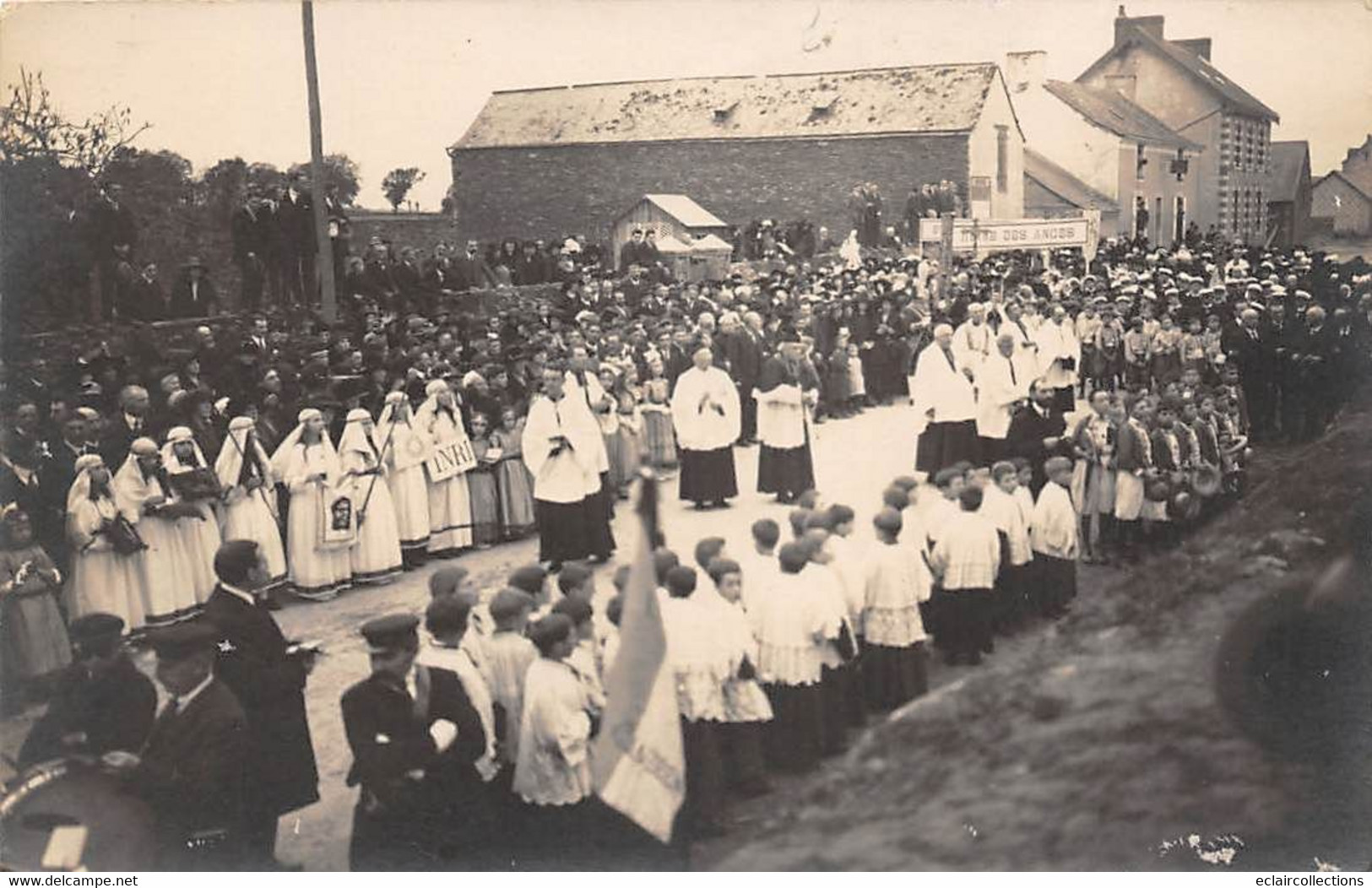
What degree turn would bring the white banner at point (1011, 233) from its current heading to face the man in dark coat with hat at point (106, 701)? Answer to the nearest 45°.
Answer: approximately 45° to its right

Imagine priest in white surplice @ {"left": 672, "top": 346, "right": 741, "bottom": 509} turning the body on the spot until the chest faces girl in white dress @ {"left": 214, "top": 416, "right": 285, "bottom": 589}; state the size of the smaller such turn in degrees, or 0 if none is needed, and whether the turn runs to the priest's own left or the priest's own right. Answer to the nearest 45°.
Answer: approximately 90° to the priest's own right

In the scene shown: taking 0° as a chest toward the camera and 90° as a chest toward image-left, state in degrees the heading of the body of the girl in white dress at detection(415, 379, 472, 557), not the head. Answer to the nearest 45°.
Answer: approximately 315°

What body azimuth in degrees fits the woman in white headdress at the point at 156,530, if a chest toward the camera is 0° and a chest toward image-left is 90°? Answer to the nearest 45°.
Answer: approximately 315°
